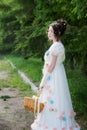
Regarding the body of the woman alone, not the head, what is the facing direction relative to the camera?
to the viewer's left
